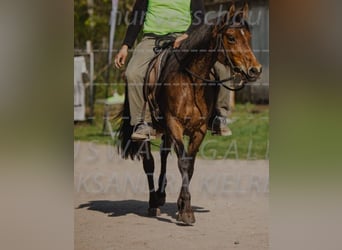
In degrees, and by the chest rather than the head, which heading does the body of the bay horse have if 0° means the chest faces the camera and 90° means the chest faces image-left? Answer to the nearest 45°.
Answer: approximately 315°

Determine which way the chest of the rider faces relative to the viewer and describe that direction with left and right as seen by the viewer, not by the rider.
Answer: facing the viewer
